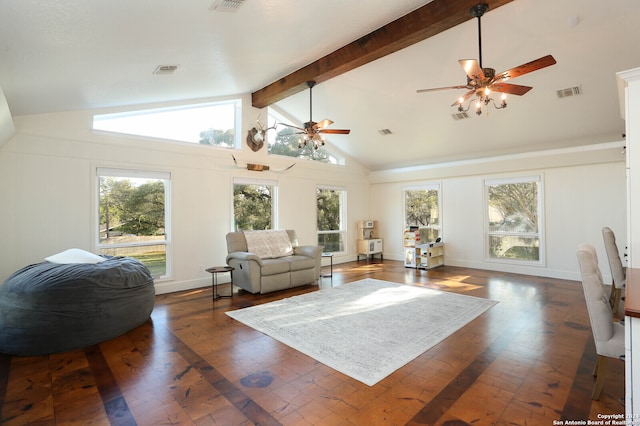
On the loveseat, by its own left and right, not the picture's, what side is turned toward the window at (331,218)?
left

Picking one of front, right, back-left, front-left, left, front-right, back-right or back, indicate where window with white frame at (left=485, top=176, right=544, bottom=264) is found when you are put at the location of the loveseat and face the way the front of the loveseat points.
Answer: front-left

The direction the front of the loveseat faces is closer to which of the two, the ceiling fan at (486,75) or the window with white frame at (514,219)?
the ceiling fan

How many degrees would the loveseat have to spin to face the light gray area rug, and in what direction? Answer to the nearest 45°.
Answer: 0° — it already faces it

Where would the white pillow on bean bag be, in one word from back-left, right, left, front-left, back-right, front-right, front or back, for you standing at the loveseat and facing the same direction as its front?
right

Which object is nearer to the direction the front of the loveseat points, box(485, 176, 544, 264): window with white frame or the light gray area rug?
the light gray area rug

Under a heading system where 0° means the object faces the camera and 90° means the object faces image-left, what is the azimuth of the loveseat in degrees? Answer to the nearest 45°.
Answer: approximately 315°

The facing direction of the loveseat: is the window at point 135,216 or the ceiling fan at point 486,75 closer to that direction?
the ceiling fan

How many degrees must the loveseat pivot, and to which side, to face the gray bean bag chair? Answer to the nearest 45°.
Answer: approximately 90° to its right
